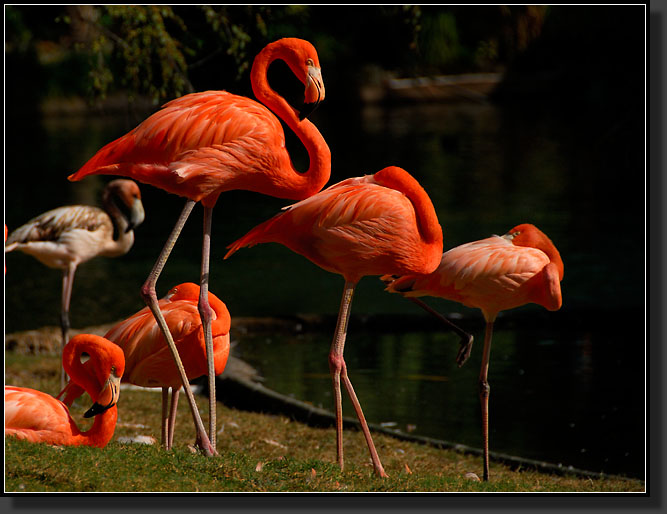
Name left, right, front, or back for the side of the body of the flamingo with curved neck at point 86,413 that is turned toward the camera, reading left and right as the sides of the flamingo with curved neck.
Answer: right

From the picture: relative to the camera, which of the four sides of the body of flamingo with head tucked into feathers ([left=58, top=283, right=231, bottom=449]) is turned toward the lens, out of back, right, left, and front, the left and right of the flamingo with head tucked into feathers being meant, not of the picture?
right

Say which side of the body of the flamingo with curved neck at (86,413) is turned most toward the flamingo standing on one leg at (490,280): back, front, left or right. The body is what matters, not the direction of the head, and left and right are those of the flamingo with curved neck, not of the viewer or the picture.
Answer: front

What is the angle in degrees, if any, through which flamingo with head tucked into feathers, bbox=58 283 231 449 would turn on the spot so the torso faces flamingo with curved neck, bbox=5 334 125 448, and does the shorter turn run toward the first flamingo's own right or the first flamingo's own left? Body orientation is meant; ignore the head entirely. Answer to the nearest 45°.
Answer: approximately 135° to the first flamingo's own right

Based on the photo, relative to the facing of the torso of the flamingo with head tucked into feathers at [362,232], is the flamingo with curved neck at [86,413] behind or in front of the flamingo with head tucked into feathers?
behind

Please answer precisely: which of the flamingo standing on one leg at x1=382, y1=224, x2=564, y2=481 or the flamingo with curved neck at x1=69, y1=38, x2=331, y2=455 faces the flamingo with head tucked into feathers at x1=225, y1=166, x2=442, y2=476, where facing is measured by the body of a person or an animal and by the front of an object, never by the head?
the flamingo with curved neck

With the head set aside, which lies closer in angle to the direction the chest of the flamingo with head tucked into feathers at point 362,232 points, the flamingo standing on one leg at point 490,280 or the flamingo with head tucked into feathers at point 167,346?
the flamingo standing on one leg

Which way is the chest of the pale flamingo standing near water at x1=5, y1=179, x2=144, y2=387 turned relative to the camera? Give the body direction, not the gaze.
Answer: to the viewer's right

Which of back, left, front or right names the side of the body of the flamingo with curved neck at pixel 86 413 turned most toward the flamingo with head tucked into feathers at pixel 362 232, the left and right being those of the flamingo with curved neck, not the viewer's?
front

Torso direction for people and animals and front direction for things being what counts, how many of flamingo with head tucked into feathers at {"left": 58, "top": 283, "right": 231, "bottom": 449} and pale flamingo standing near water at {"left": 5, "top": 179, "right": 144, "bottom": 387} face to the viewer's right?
2

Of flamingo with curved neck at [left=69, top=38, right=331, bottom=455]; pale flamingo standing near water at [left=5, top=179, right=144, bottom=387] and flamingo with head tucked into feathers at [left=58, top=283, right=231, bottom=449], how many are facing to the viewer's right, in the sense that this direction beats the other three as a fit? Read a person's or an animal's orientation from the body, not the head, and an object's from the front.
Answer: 3

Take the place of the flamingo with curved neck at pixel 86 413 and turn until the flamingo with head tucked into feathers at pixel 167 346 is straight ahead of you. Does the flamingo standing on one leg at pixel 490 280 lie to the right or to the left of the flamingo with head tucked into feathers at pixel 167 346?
right

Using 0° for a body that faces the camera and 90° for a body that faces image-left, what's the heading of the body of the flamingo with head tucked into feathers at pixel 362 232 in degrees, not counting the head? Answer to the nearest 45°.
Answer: approximately 270°

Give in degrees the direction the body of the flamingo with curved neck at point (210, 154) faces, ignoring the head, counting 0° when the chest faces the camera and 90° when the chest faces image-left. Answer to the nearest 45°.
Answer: approximately 270°

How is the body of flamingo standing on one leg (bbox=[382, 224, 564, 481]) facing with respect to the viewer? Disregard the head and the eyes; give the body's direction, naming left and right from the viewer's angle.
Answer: facing to the right of the viewer
